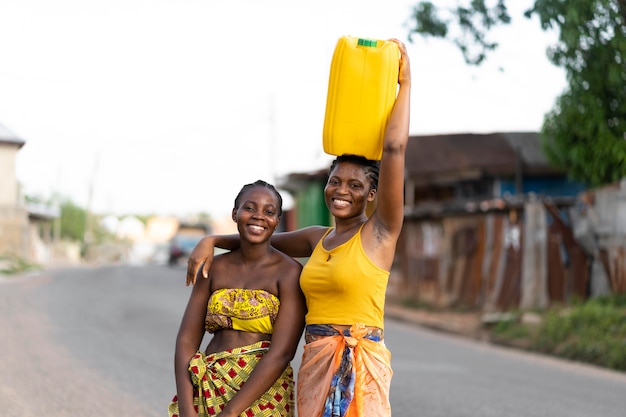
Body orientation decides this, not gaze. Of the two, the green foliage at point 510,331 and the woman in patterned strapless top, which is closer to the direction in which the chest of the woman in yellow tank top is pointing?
the woman in patterned strapless top

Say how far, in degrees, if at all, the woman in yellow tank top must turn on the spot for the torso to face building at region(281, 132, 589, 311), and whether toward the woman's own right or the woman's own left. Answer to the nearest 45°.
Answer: approximately 135° to the woman's own right

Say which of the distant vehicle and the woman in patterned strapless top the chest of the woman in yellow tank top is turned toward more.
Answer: the woman in patterned strapless top

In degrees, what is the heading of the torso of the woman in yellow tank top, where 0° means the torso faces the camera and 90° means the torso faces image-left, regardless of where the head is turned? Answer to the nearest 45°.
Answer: approximately 45°

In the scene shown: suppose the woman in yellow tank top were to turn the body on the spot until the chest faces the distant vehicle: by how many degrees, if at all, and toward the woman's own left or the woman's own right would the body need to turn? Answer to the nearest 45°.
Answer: approximately 135° to the woman's own right

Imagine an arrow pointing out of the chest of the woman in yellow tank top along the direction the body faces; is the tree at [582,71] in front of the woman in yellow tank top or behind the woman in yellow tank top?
behind

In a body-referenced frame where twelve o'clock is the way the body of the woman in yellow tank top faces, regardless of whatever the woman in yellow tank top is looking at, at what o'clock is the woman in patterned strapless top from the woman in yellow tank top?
The woman in patterned strapless top is roughly at 2 o'clock from the woman in yellow tank top.
